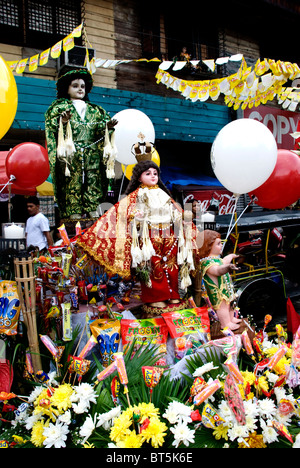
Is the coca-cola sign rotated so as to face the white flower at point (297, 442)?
yes

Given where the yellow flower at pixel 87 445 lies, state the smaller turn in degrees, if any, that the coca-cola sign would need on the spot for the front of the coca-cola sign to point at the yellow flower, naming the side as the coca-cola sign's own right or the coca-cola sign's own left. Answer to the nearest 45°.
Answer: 0° — it already faces it

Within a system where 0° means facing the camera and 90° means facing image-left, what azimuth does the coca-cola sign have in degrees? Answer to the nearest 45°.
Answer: approximately 0°

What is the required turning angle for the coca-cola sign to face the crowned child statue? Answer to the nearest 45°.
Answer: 0° — it already faces it
